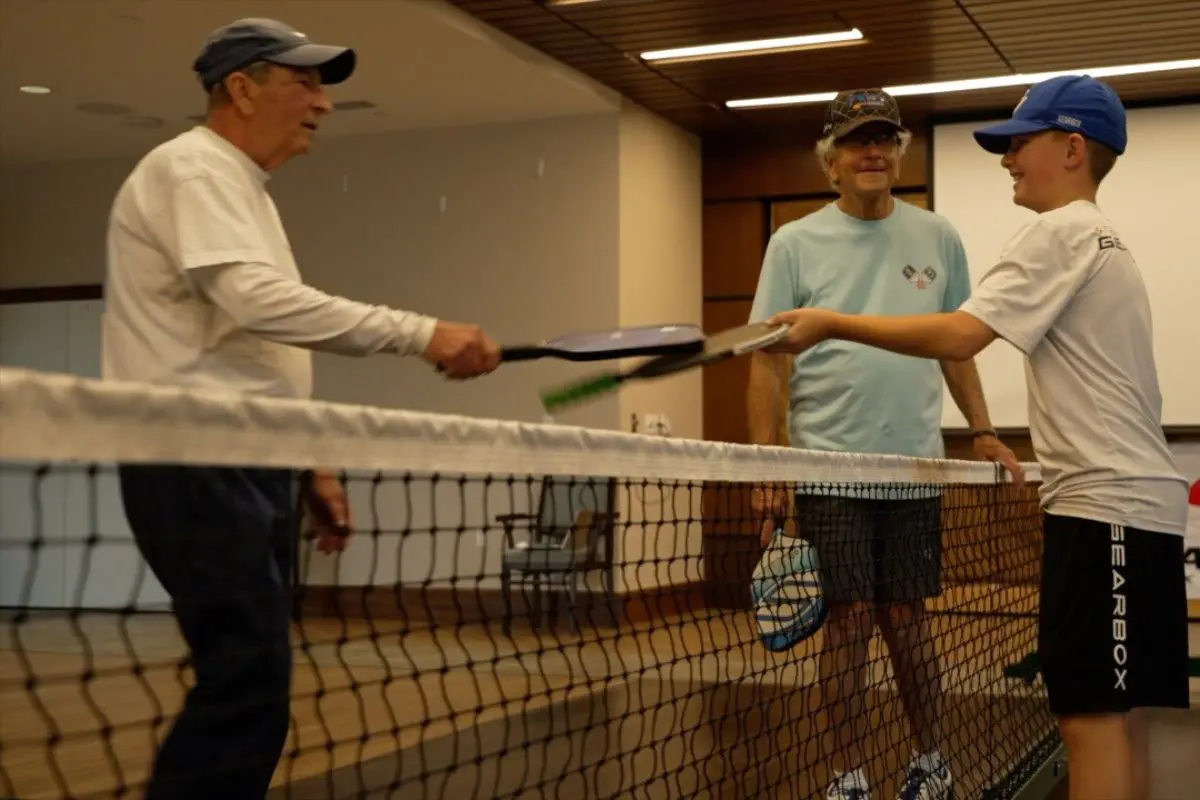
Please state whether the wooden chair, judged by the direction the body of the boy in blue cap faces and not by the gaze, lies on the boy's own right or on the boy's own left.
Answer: on the boy's own right

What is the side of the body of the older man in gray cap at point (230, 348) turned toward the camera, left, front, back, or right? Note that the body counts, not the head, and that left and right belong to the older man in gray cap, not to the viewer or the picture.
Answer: right

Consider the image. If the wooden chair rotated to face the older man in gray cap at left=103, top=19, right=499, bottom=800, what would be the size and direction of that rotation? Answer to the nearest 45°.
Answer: approximately 45° to its left

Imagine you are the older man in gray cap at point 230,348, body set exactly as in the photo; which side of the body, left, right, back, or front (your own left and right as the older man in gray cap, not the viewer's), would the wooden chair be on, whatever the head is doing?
left

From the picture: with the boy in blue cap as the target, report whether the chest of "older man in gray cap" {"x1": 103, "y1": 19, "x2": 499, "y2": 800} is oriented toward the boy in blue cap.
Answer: yes

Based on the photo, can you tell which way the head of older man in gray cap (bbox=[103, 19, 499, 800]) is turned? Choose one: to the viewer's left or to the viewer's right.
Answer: to the viewer's right

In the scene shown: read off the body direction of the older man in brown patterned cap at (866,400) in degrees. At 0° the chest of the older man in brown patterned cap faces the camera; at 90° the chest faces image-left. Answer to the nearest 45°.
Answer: approximately 0°

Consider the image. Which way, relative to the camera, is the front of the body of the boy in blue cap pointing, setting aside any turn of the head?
to the viewer's left
